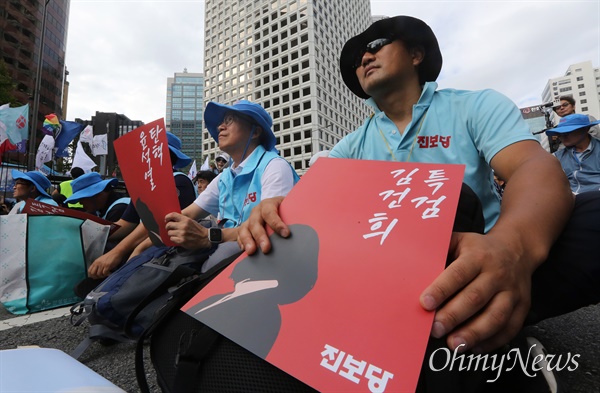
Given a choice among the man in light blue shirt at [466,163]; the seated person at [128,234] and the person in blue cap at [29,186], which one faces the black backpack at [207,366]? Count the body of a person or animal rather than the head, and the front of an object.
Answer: the man in light blue shirt

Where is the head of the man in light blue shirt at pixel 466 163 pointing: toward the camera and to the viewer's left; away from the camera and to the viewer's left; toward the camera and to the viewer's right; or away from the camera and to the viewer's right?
toward the camera and to the viewer's left

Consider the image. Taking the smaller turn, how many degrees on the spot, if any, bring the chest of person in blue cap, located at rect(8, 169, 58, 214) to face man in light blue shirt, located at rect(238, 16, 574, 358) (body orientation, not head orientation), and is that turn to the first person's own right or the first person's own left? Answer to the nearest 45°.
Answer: approximately 90° to the first person's own left

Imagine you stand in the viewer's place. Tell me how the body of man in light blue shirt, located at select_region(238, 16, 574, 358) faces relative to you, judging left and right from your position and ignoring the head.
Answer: facing the viewer and to the left of the viewer

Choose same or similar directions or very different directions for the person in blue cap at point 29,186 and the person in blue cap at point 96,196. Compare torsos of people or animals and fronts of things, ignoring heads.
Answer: same or similar directions

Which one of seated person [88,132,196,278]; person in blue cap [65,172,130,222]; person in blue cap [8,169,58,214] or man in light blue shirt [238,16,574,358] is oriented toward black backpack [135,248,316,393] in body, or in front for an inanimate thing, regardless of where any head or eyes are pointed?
the man in light blue shirt

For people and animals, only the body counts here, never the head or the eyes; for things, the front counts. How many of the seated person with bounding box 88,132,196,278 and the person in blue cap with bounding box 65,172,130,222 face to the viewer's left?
2

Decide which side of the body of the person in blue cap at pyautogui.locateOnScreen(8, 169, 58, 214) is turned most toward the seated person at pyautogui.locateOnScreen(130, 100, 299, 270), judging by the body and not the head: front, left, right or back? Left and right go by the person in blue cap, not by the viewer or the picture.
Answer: left

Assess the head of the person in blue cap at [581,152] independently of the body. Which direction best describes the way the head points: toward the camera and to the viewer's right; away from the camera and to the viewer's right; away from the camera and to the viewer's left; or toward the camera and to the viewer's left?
toward the camera and to the viewer's left

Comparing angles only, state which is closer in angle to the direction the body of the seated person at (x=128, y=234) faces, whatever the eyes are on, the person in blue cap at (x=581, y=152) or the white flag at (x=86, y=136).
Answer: the white flag

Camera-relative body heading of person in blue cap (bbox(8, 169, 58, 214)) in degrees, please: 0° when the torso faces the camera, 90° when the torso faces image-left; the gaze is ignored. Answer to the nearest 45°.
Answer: approximately 90°

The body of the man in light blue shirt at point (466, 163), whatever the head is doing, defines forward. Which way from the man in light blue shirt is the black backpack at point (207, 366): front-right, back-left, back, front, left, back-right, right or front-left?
front

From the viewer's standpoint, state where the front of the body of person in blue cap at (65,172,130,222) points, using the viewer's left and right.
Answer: facing to the left of the viewer
